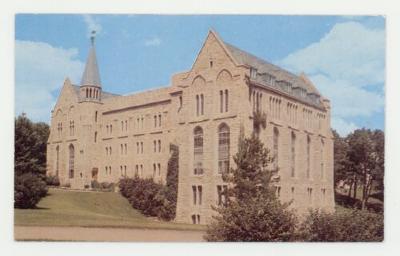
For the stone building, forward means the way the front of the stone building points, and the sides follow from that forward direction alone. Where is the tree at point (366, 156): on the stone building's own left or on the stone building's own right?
on the stone building's own left

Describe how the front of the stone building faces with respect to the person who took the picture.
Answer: facing the viewer and to the left of the viewer

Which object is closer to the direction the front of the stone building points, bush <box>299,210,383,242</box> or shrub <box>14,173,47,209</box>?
the shrub
